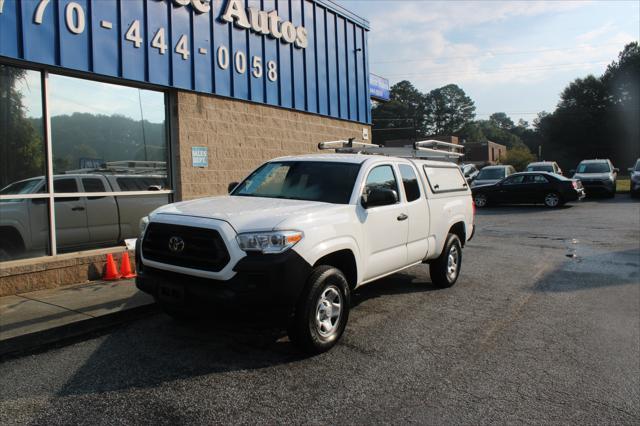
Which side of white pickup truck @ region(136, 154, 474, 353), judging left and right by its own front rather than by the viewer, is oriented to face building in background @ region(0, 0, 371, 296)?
right

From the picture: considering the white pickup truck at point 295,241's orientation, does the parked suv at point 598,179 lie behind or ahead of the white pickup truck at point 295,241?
behind

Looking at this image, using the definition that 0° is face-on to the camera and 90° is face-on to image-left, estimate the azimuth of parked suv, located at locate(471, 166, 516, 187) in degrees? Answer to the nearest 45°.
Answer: approximately 45°

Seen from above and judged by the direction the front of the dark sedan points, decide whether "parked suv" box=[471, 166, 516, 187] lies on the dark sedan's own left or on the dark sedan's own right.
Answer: on the dark sedan's own right

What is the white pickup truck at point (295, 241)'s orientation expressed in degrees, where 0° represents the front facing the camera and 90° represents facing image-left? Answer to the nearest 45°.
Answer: approximately 45°
